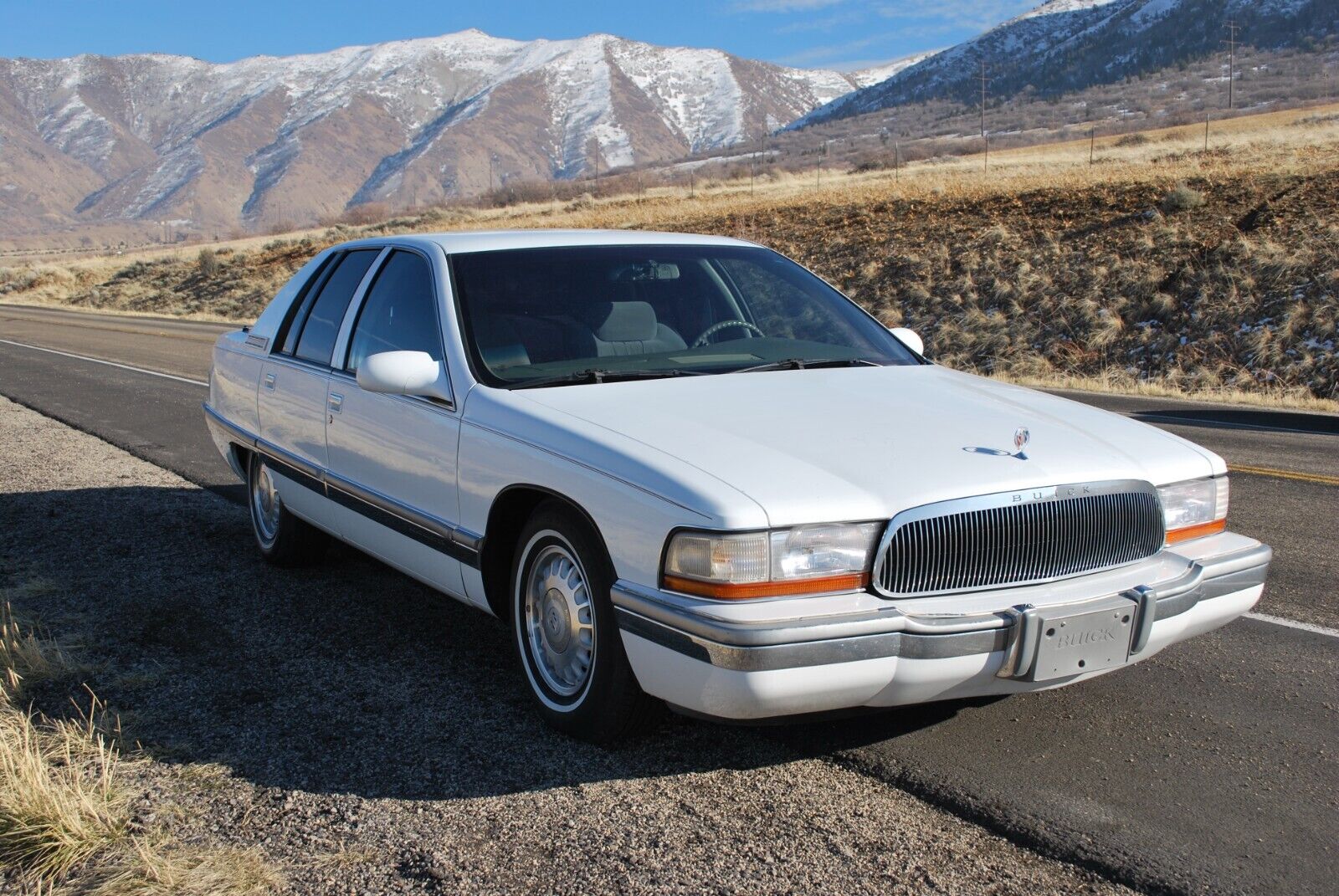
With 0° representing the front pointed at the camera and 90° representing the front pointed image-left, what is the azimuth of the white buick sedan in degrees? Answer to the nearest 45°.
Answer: approximately 315°

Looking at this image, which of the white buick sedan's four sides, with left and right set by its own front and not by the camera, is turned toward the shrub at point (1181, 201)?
left
